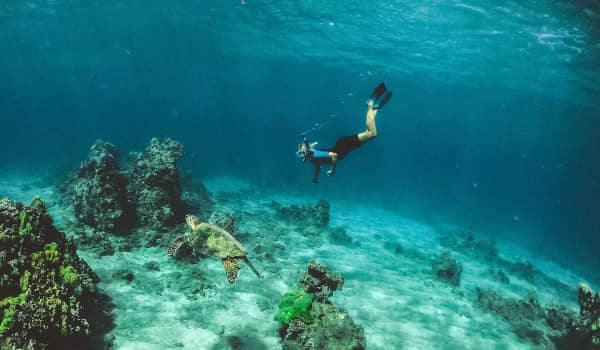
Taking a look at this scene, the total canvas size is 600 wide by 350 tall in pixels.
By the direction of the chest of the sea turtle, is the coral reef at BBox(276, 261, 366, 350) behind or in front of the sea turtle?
behind

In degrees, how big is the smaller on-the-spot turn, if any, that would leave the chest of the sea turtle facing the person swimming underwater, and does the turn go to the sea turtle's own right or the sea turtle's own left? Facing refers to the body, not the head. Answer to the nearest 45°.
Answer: approximately 135° to the sea turtle's own right

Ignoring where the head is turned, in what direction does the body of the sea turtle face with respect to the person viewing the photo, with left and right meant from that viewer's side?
facing to the left of the viewer

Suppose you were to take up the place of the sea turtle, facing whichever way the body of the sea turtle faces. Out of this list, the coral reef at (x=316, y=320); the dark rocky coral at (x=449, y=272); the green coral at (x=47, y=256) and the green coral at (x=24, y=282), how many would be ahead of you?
2

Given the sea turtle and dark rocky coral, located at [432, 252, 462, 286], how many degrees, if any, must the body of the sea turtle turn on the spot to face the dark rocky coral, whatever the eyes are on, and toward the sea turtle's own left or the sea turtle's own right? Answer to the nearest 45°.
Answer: approximately 135° to the sea turtle's own right
